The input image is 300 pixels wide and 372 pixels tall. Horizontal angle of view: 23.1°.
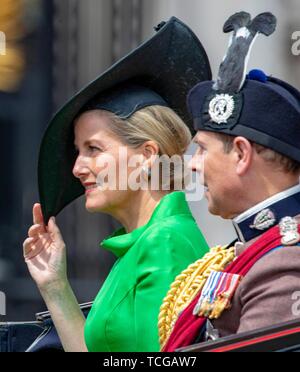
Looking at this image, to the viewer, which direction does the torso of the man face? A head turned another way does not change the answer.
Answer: to the viewer's left

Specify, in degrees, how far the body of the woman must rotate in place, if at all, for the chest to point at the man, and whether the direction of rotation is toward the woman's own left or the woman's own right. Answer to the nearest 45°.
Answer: approximately 135° to the woman's own left

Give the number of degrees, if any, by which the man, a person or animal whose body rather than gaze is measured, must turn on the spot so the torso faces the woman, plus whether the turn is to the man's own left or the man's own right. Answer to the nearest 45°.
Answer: approximately 45° to the man's own right

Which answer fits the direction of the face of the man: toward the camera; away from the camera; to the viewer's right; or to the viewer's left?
to the viewer's left

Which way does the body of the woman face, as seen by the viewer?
to the viewer's left

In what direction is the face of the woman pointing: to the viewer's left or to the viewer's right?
to the viewer's left

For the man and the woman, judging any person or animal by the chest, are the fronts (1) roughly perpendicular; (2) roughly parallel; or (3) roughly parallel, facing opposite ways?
roughly parallel
